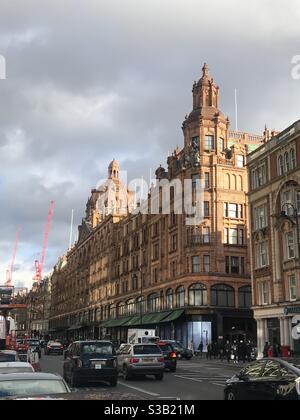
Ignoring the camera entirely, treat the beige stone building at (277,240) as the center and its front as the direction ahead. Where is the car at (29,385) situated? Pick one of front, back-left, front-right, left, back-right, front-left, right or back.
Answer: front-left

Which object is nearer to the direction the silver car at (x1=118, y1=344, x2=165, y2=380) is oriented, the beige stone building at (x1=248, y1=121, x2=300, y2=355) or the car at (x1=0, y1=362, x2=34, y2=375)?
the beige stone building

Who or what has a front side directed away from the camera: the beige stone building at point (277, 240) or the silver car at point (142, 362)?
the silver car

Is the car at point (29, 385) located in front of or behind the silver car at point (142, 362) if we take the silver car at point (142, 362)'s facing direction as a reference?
behind

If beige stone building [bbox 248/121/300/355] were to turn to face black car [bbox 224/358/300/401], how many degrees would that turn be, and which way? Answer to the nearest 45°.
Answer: approximately 45° to its left

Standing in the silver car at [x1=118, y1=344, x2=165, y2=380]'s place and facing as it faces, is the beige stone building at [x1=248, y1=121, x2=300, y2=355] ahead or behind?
ahead

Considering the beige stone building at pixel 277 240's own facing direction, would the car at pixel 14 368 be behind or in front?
in front

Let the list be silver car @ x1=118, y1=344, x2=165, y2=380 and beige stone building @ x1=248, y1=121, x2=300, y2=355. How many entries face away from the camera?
1

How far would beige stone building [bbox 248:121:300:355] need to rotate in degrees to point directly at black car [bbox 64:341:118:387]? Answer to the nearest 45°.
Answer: approximately 45° to its left

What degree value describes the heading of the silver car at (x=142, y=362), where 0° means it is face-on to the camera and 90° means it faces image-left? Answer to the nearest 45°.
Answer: approximately 180°
